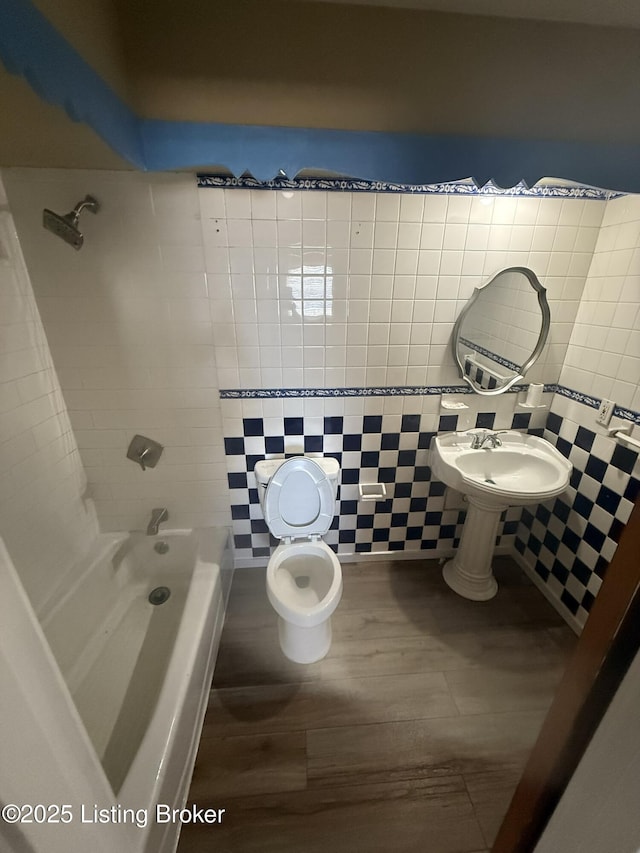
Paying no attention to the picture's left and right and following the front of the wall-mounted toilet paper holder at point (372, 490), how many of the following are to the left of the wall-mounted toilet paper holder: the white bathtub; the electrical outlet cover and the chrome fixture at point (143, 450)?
1

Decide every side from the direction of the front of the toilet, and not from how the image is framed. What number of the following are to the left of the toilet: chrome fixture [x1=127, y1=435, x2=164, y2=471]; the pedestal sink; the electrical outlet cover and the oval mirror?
3

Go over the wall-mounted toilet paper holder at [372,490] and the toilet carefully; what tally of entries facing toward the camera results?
2

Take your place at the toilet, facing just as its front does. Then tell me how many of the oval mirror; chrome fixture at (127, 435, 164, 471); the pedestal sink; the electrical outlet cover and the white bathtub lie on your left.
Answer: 3

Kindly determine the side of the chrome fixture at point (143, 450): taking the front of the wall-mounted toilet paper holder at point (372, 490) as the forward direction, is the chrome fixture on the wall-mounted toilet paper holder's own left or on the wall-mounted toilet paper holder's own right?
on the wall-mounted toilet paper holder's own right

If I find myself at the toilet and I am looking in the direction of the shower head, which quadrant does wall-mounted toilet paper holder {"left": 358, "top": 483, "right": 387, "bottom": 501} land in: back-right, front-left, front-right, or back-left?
back-right

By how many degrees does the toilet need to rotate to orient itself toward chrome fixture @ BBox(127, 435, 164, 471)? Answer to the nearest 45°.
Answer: approximately 90° to its right

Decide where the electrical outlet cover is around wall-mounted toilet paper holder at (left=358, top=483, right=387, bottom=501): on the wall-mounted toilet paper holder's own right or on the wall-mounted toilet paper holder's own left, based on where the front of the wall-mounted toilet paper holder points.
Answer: on the wall-mounted toilet paper holder's own left

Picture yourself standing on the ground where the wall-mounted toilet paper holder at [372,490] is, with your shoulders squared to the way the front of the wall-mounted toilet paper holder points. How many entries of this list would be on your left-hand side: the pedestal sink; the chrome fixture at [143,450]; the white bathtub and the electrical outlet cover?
2

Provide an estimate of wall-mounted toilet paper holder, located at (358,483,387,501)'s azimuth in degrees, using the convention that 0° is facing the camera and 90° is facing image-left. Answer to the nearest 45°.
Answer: approximately 0°

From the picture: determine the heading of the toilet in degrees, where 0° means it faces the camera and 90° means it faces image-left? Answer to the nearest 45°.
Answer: approximately 0°
